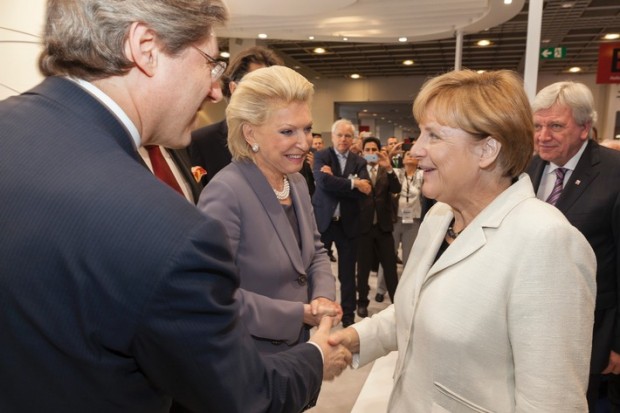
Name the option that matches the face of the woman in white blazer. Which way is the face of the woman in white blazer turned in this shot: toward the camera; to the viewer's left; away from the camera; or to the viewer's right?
to the viewer's left

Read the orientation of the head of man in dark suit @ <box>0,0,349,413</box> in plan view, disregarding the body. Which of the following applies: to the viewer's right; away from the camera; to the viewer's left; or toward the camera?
to the viewer's right

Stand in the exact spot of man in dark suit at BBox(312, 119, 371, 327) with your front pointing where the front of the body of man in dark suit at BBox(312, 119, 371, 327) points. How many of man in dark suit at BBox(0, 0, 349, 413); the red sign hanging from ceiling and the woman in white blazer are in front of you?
2

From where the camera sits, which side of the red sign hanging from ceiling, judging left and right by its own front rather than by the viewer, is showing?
front

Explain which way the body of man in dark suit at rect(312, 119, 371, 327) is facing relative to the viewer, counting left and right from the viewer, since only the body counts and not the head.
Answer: facing the viewer

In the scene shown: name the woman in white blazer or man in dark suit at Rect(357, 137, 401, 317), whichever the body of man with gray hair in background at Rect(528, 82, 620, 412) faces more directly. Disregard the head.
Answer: the woman in white blazer

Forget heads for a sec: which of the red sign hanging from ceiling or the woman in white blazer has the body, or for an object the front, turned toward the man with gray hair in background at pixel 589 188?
the red sign hanging from ceiling

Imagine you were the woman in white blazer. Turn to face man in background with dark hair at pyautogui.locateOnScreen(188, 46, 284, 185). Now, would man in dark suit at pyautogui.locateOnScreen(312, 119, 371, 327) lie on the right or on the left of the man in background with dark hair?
right

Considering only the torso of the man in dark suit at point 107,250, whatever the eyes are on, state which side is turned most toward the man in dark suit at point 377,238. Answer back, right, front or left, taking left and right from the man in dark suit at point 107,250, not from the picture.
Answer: front

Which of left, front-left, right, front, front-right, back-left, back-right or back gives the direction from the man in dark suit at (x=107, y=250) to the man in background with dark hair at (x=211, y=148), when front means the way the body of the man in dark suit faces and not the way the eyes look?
front-left

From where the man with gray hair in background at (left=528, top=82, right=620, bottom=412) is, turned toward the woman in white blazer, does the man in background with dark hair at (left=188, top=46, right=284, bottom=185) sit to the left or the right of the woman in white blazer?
right

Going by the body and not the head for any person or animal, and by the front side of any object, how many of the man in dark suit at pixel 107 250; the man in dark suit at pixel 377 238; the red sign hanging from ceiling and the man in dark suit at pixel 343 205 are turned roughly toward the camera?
3

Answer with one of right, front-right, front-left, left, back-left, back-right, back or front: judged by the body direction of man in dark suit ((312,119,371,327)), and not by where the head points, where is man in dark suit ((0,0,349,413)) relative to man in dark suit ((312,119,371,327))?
front

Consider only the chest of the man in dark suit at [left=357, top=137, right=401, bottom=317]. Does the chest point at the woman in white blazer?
yes
